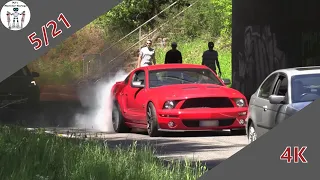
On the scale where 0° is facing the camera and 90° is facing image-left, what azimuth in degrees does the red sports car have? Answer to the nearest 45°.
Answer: approximately 315°

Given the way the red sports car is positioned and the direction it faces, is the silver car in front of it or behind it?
in front
